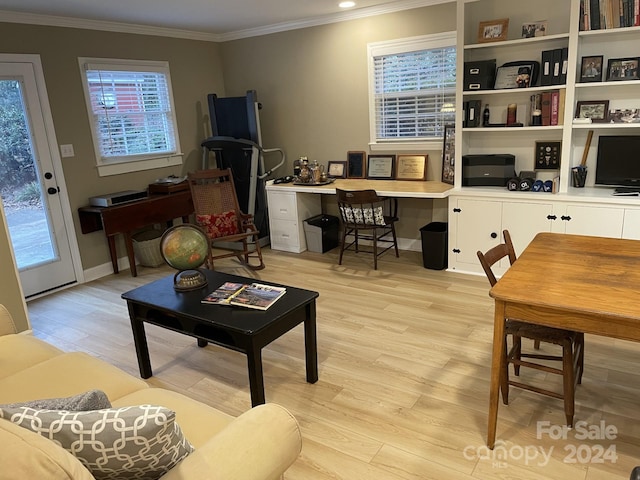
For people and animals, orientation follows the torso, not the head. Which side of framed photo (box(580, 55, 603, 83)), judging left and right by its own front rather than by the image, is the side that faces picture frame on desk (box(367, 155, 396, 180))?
right

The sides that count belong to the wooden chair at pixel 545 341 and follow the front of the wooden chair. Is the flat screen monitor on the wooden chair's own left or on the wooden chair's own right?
on the wooden chair's own left

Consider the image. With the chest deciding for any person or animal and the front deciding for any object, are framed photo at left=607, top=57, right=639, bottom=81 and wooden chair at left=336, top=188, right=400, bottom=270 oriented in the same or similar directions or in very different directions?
very different directions

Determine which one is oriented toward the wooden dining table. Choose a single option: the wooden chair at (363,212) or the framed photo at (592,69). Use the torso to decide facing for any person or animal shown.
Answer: the framed photo

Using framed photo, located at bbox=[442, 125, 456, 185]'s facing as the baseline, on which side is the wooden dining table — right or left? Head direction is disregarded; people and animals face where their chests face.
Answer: on its left

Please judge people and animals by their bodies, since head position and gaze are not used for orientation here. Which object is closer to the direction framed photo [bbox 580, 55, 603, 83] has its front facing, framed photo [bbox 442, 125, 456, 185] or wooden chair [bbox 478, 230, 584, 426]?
the wooden chair
